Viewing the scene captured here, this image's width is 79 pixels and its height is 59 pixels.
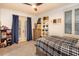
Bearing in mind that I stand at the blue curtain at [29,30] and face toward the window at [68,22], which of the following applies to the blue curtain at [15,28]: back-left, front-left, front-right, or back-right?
back-right

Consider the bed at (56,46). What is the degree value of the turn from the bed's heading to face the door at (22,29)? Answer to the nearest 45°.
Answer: approximately 45° to its right

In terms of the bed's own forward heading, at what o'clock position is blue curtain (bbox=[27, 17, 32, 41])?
The blue curtain is roughly at 2 o'clock from the bed.

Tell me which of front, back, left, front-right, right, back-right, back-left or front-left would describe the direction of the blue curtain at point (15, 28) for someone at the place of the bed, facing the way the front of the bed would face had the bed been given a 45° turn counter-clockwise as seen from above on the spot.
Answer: right

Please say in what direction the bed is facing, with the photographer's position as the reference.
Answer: facing the viewer and to the left of the viewer
